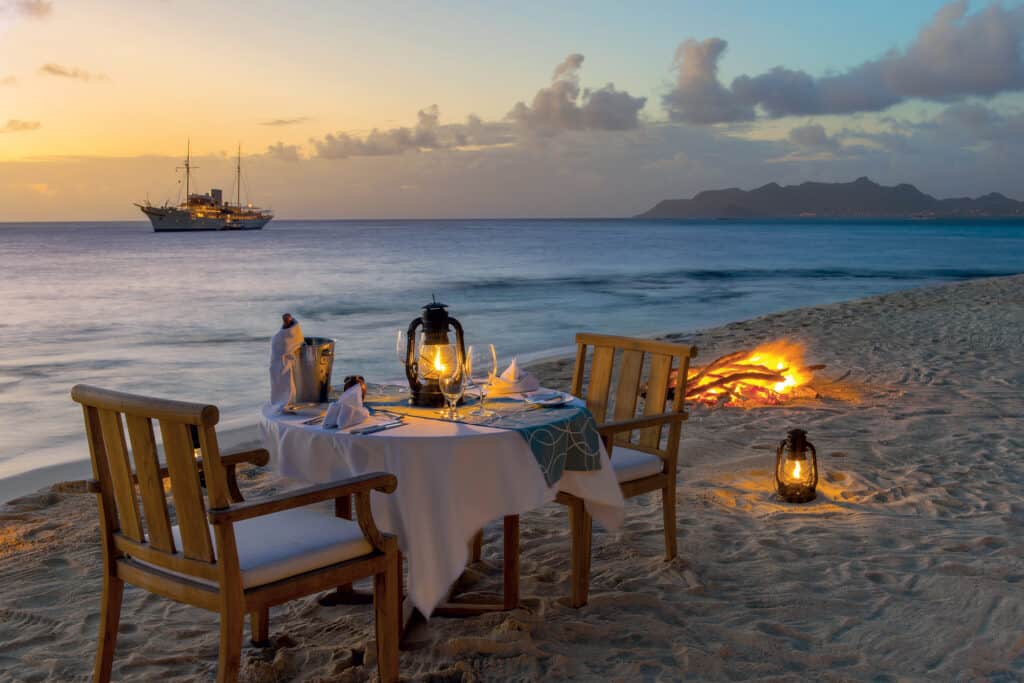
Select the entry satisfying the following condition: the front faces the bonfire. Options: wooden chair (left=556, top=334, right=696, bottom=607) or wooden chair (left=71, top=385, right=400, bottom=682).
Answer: wooden chair (left=71, top=385, right=400, bottom=682)

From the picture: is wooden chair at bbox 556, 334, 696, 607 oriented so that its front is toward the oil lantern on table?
yes

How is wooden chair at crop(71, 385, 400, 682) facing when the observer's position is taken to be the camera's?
facing away from the viewer and to the right of the viewer

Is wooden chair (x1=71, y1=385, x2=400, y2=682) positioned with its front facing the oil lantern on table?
yes

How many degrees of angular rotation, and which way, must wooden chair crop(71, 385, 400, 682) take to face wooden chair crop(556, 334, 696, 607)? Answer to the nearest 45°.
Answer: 0° — it already faces it

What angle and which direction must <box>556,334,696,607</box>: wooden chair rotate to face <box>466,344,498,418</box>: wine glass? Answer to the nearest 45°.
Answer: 0° — it already faces it

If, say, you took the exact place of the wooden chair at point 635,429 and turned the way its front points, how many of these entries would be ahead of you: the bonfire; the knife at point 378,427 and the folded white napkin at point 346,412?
2

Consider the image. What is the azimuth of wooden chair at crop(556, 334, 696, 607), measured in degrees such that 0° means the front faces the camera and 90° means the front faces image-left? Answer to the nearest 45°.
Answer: approximately 45°

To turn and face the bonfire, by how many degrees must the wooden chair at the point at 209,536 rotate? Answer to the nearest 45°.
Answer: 0° — it already faces it

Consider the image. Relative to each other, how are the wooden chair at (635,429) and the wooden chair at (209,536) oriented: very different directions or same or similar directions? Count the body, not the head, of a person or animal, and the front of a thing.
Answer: very different directions
